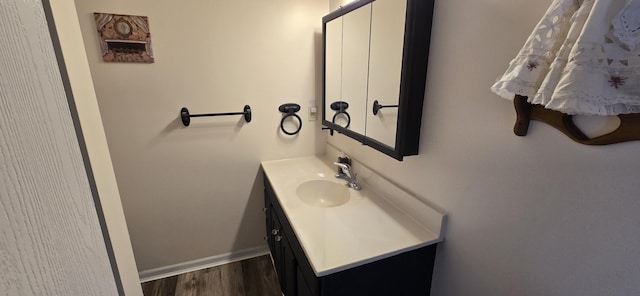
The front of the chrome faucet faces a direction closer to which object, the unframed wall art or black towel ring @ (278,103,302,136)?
the unframed wall art

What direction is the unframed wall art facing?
toward the camera

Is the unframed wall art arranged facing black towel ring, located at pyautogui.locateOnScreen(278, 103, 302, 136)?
no

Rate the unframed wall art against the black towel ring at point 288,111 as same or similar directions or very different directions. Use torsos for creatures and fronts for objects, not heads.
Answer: same or similar directions

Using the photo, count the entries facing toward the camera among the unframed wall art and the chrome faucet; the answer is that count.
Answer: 1

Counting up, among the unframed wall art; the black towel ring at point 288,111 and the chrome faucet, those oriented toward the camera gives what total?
2

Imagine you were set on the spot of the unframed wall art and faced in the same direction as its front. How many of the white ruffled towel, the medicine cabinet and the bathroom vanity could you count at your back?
0

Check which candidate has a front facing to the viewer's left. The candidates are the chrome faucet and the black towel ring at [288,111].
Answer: the chrome faucet

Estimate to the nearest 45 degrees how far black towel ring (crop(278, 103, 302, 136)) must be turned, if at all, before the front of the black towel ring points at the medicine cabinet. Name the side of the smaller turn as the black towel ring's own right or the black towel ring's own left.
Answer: approximately 45° to the black towel ring's own left

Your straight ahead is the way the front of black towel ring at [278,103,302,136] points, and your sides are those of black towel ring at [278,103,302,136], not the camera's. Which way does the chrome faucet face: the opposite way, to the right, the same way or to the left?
to the right

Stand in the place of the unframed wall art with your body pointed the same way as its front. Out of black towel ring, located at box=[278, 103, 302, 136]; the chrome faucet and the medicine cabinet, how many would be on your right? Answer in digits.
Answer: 0

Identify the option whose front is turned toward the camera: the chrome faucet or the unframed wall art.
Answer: the unframed wall art

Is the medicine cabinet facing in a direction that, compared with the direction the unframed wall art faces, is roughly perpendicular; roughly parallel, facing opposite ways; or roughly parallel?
roughly perpendicular

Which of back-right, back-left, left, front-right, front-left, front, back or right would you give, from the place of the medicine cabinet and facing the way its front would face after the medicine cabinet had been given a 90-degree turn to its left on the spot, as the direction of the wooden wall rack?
front

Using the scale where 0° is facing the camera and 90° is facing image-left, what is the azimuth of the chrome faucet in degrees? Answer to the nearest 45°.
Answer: approximately 90°

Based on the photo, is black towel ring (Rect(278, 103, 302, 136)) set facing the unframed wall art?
no

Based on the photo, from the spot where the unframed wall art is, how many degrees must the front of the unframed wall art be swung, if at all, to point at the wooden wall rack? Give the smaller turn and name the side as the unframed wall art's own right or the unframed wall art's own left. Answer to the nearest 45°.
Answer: approximately 45° to the unframed wall art's own left

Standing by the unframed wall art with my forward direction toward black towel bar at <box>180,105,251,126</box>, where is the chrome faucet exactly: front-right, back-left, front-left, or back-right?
front-right

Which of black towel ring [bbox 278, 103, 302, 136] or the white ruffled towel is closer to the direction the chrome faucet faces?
the black towel ring
